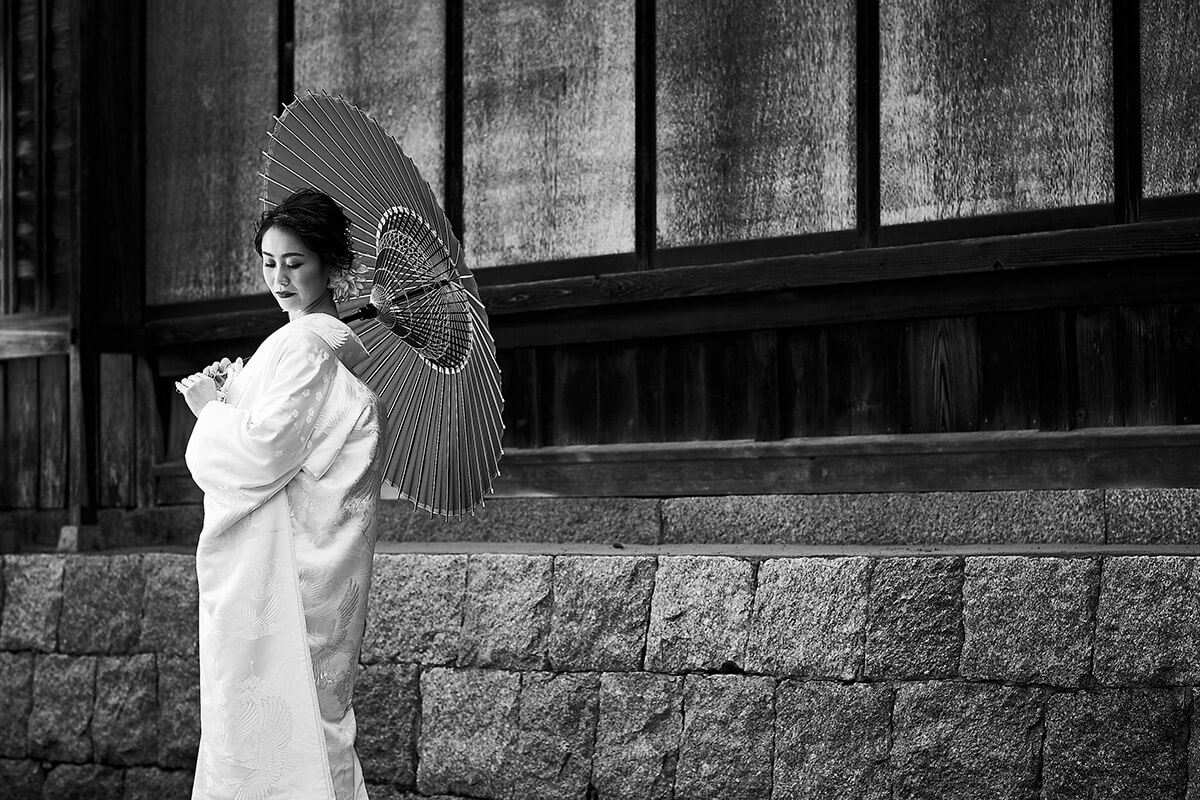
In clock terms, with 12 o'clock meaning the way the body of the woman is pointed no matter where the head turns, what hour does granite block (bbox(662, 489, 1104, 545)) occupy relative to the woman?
The granite block is roughly at 5 o'clock from the woman.

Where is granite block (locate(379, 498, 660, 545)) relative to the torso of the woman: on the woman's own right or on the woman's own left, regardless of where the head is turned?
on the woman's own right

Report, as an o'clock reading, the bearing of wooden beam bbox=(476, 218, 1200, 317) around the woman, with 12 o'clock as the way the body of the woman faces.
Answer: The wooden beam is roughly at 5 o'clock from the woman.

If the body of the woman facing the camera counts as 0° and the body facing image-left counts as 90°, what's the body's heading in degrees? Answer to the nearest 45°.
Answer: approximately 90°

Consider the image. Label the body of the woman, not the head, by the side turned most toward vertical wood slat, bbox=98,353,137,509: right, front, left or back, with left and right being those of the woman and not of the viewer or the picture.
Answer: right

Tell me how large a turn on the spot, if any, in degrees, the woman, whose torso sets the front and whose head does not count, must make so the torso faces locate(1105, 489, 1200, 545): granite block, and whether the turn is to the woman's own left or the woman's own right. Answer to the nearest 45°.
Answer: approximately 180°
